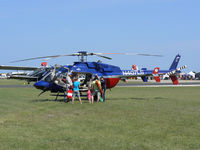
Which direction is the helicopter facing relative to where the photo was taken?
to the viewer's left

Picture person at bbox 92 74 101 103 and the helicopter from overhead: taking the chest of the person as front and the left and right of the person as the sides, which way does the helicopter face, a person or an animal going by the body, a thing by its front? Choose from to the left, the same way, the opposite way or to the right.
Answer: to the left

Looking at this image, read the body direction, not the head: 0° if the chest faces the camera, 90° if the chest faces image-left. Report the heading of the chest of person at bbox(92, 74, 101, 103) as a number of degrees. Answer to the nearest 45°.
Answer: approximately 180°
